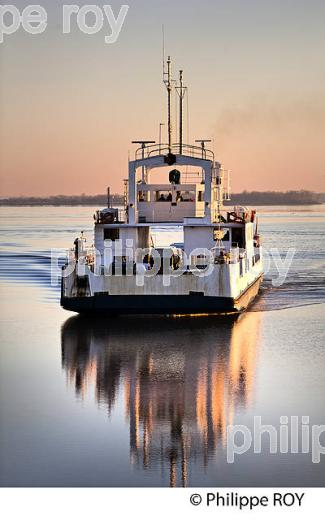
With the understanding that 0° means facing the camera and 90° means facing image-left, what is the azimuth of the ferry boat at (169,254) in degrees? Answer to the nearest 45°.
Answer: approximately 0°
